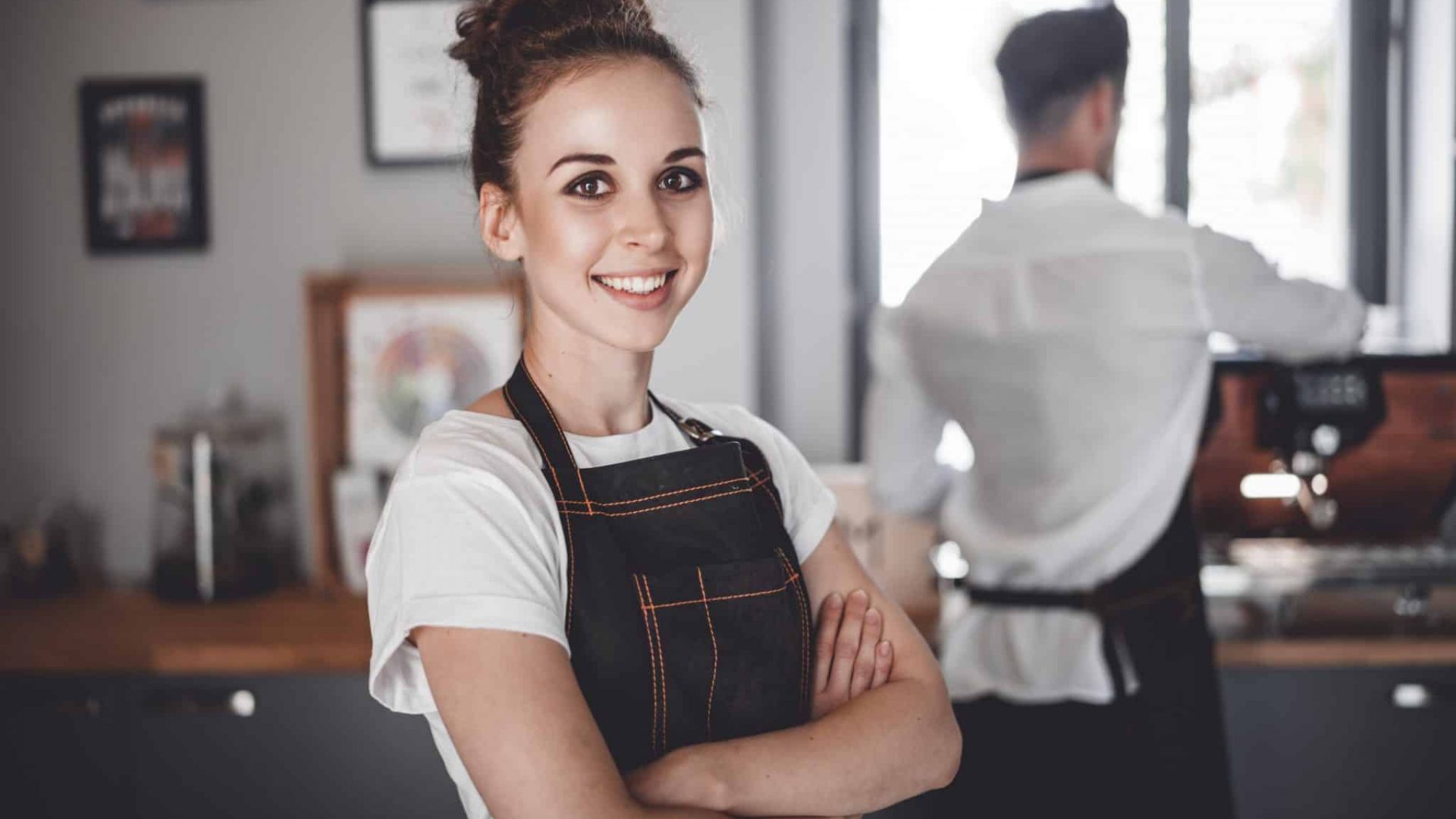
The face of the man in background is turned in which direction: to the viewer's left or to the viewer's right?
to the viewer's right

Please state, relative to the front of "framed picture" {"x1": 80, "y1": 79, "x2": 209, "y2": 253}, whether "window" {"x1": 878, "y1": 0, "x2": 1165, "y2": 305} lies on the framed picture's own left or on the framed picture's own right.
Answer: on the framed picture's own left

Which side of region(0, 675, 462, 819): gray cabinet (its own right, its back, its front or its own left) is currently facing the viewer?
front

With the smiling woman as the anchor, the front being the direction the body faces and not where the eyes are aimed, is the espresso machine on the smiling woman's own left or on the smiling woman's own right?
on the smiling woman's own left

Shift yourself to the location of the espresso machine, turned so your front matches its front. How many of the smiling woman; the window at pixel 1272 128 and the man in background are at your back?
1

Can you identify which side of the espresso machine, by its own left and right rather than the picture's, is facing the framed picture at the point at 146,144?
right

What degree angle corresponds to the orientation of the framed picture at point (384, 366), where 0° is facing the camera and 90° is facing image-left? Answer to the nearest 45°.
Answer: approximately 0°

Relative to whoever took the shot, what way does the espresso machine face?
facing the viewer

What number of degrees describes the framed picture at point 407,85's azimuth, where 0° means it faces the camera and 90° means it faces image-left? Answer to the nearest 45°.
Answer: approximately 0°

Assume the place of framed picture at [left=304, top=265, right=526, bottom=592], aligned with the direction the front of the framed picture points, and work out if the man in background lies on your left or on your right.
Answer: on your left
